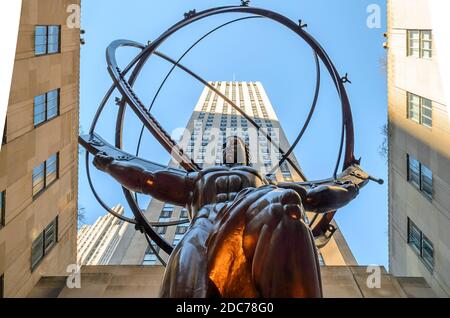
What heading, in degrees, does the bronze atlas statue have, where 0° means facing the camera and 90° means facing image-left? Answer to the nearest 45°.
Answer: approximately 0°

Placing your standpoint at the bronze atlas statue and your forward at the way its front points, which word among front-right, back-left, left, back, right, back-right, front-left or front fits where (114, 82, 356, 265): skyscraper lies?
back

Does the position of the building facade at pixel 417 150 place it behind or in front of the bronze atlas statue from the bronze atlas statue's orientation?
behind
